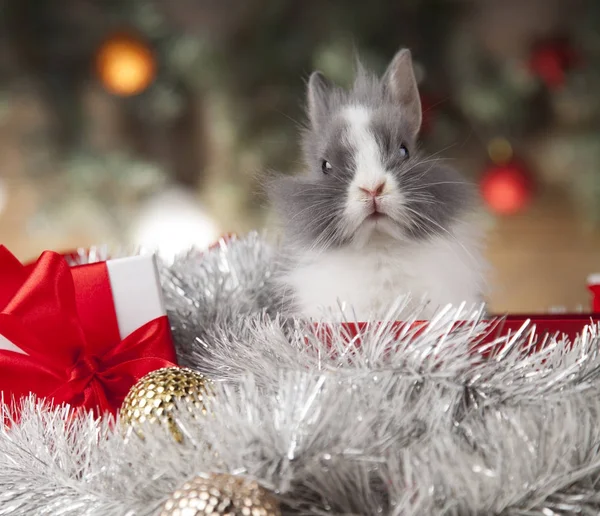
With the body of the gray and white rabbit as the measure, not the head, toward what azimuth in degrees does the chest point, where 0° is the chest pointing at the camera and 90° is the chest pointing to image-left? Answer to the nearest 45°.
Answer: approximately 0°

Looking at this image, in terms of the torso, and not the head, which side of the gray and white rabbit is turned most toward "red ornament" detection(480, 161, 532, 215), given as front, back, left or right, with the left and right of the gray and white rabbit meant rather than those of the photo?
back

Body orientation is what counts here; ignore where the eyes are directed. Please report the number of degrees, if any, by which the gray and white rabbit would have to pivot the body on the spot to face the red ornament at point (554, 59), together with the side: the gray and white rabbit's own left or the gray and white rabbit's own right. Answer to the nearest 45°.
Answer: approximately 180°
